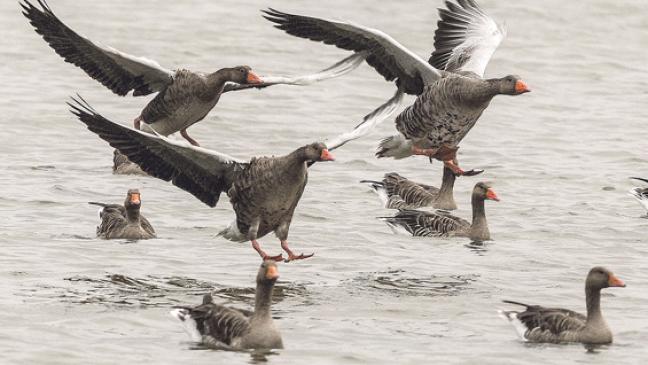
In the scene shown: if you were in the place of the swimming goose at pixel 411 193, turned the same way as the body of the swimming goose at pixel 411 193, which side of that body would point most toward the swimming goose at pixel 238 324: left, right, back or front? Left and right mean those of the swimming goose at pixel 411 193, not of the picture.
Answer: right

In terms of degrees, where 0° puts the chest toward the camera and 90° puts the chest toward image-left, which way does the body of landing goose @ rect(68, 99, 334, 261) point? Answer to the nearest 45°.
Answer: approximately 315°

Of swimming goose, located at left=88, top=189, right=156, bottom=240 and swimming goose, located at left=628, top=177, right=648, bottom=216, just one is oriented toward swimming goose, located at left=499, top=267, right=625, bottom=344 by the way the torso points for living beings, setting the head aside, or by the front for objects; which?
swimming goose, located at left=88, top=189, right=156, bottom=240

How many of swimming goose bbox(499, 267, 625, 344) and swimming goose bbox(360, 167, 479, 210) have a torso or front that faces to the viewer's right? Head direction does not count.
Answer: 2

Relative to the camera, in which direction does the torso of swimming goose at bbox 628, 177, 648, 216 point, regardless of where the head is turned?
to the viewer's right

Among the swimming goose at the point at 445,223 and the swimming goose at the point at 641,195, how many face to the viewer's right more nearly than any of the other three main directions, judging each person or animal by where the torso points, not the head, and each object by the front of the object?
2

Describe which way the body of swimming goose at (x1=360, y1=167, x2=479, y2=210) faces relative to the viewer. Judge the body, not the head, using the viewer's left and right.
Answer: facing to the right of the viewer

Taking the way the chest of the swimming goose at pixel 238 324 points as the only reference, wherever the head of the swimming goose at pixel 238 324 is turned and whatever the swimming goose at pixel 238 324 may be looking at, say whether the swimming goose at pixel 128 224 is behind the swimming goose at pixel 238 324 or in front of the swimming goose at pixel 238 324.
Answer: behind

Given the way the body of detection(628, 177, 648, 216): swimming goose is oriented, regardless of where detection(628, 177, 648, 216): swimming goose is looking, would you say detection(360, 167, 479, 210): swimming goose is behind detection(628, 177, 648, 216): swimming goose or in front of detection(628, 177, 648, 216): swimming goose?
behind

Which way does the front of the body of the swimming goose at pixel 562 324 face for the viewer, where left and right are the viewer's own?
facing to the right of the viewer

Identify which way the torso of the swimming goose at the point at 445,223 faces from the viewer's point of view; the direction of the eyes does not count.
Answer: to the viewer's right
